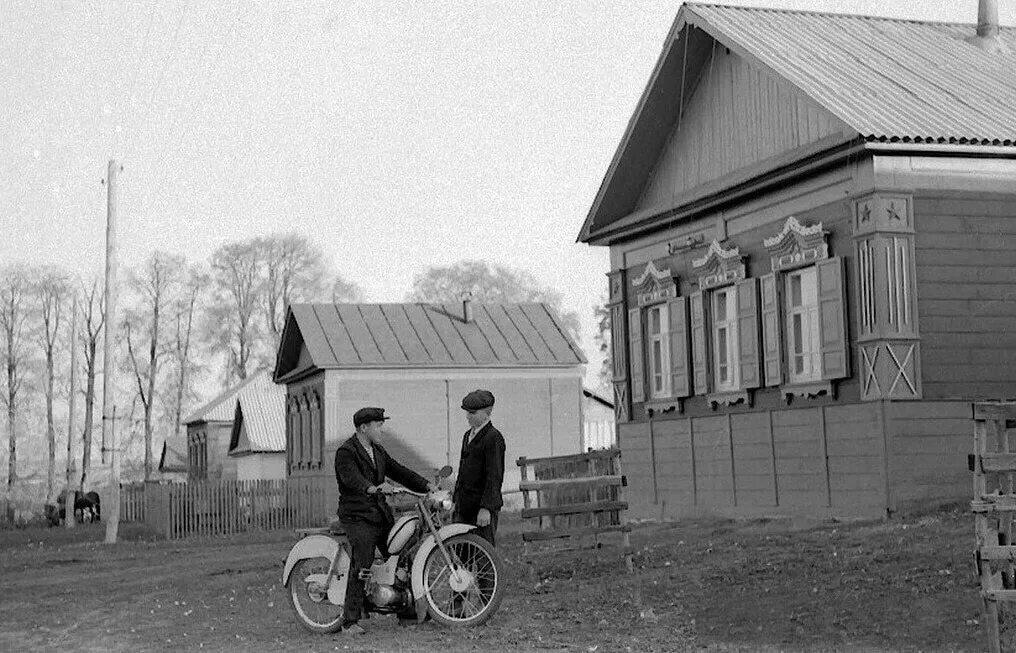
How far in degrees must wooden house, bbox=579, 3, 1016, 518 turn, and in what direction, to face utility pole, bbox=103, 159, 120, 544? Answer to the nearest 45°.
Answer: approximately 90° to its right

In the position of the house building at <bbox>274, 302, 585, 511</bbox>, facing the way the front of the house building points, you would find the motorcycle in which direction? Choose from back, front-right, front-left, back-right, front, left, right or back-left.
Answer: left

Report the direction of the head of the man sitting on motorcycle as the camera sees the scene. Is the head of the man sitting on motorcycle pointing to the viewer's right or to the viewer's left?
to the viewer's right

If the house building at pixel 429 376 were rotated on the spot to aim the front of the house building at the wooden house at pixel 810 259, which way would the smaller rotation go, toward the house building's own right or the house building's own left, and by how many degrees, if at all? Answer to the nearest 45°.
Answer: approximately 90° to the house building's own left

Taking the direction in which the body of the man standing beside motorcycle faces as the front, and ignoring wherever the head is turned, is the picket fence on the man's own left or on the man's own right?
on the man's own right

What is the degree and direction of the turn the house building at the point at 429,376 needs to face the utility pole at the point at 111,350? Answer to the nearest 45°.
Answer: approximately 45° to its left

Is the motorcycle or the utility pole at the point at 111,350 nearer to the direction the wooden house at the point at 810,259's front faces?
the motorcycle

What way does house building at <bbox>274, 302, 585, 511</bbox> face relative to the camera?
to the viewer's left

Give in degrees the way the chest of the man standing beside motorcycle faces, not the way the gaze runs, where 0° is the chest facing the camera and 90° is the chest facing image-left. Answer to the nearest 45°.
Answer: approximately 45°

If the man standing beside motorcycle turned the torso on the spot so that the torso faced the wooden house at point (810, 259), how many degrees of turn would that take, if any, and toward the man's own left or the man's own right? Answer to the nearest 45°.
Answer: approximately 180°

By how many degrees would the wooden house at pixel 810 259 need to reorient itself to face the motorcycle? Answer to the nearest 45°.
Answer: approximately 45° to its left

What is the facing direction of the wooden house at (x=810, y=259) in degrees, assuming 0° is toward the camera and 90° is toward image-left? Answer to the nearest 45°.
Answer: approximately 45°

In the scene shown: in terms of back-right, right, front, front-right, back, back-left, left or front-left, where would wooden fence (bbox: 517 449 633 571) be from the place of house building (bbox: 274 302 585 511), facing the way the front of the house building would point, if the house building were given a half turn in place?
right
